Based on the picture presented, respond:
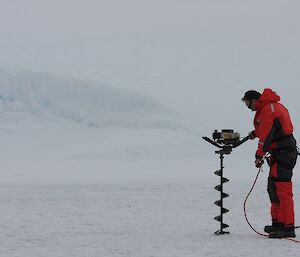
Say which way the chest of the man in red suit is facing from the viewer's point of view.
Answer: to the viewer's left
